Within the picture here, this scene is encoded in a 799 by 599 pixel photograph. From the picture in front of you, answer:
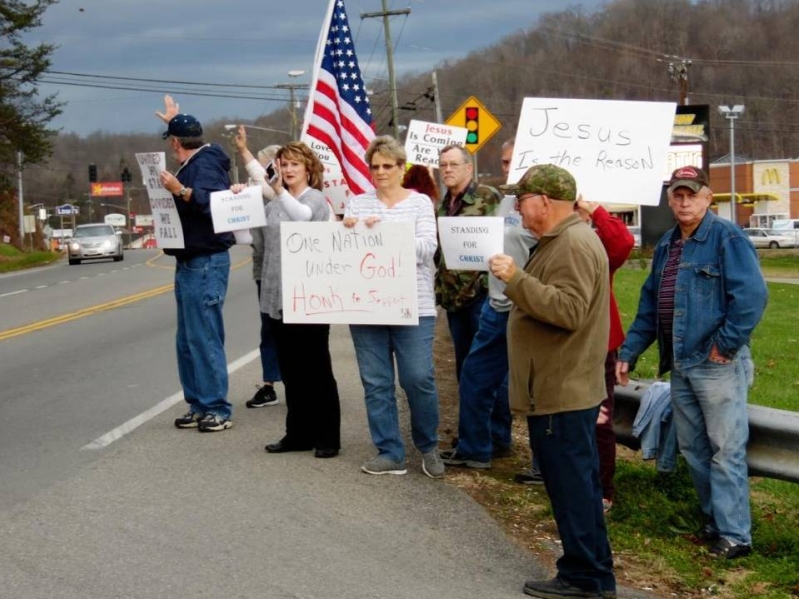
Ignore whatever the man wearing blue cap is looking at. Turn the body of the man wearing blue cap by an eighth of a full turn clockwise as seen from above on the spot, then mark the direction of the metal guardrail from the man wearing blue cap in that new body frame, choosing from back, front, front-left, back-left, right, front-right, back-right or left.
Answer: back

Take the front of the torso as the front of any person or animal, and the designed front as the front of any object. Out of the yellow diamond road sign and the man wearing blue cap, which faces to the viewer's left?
the man wearing blue cap

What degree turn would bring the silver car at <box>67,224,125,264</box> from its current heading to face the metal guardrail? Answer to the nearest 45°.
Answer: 0° — it already faces it

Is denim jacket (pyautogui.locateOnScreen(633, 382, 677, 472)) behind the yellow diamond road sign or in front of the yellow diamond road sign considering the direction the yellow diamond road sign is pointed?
in front

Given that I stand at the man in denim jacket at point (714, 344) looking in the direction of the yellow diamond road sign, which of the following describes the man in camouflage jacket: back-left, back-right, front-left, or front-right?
front-left

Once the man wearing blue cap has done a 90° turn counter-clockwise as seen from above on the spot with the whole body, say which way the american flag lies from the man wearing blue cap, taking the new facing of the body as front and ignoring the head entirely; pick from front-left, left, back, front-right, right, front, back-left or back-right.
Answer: back-left

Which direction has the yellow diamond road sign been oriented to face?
toward the camera

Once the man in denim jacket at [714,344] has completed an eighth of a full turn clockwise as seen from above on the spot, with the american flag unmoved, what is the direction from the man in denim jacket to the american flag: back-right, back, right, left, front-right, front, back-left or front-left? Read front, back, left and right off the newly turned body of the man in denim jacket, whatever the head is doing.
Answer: front-right

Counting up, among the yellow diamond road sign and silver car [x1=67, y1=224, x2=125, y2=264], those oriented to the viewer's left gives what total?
0

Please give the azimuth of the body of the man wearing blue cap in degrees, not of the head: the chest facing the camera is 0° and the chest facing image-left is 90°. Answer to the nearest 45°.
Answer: approximately 90°

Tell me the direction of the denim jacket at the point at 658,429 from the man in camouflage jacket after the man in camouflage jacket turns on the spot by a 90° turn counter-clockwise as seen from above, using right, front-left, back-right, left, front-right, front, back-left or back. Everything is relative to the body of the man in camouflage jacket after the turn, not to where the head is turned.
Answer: front

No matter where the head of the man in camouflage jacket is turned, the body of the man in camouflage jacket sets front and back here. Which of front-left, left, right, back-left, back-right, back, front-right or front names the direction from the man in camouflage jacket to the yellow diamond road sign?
back-right

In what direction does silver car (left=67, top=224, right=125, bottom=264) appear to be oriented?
toward the camera

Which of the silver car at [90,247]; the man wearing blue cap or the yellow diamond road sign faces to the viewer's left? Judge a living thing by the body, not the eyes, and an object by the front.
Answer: the man wearing blue cap

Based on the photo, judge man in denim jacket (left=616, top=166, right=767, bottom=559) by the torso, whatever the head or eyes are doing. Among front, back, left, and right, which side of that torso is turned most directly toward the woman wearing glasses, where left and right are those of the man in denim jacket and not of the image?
right
